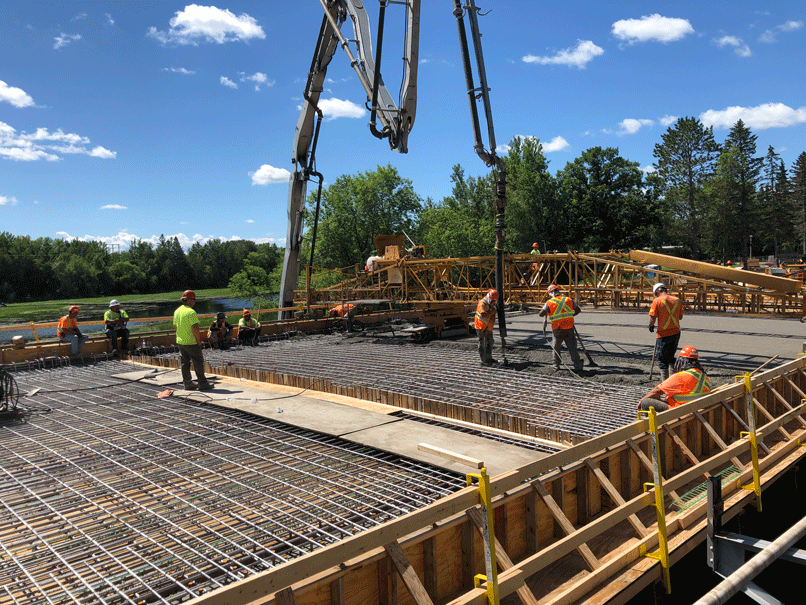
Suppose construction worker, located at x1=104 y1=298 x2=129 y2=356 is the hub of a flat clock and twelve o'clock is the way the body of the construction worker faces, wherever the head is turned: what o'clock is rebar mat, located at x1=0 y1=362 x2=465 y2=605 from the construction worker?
The rebar mat is roughly at 12 o'clock from the construction worker.

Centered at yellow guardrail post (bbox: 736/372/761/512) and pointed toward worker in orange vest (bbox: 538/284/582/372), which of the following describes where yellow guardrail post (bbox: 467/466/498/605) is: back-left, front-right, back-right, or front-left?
back-left

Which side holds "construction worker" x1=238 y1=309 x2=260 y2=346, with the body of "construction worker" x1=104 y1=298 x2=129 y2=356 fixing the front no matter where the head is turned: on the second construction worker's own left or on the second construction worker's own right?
on the second construction worker's own left

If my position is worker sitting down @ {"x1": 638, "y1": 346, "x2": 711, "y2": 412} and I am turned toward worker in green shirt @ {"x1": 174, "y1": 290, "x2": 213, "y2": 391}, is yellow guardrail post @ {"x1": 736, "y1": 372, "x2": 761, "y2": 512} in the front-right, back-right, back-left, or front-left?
back-left

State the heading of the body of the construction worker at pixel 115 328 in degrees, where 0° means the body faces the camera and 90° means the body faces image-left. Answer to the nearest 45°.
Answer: approximately 0°

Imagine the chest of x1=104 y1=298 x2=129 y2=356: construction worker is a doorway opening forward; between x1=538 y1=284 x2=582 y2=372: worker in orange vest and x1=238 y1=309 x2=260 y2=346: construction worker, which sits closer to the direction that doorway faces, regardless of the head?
the worker in orange vest
